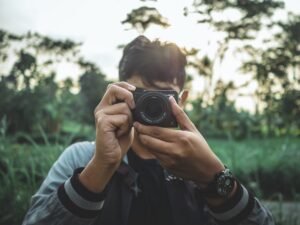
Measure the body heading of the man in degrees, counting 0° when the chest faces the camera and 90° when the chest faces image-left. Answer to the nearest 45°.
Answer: approximately 0°
